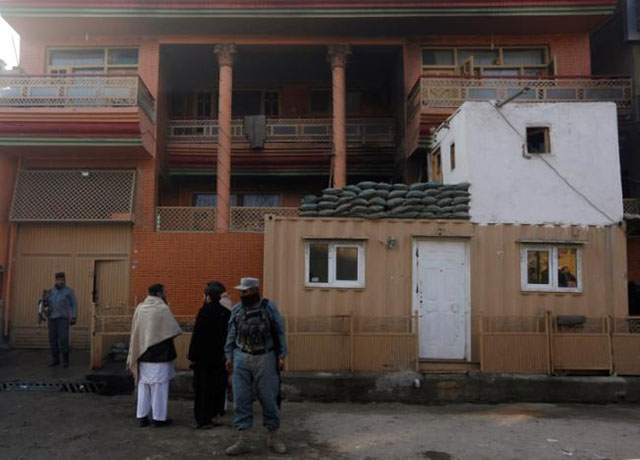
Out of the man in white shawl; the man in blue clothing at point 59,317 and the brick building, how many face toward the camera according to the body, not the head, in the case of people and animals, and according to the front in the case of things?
2

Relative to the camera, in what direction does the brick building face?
facing the viewer

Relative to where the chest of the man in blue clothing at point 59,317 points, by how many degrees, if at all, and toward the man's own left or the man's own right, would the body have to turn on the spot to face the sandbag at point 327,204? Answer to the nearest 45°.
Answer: approximately 45° to the man's own left

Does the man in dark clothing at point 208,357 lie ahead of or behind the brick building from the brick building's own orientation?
ahead

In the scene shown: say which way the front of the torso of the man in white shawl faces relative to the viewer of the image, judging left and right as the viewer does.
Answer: facing away from the viewer and to the right of the viewer

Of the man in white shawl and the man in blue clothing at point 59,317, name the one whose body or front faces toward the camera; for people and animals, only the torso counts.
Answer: the man in blue clothing

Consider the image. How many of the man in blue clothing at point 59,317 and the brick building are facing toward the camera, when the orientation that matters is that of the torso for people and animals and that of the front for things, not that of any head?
2

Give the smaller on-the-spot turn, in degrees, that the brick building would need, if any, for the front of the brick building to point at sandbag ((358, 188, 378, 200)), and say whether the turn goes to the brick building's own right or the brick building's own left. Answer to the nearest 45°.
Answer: approximately 45° to the brick building's own left

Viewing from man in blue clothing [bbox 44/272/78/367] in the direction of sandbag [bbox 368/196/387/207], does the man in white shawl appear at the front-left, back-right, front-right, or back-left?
front-right
